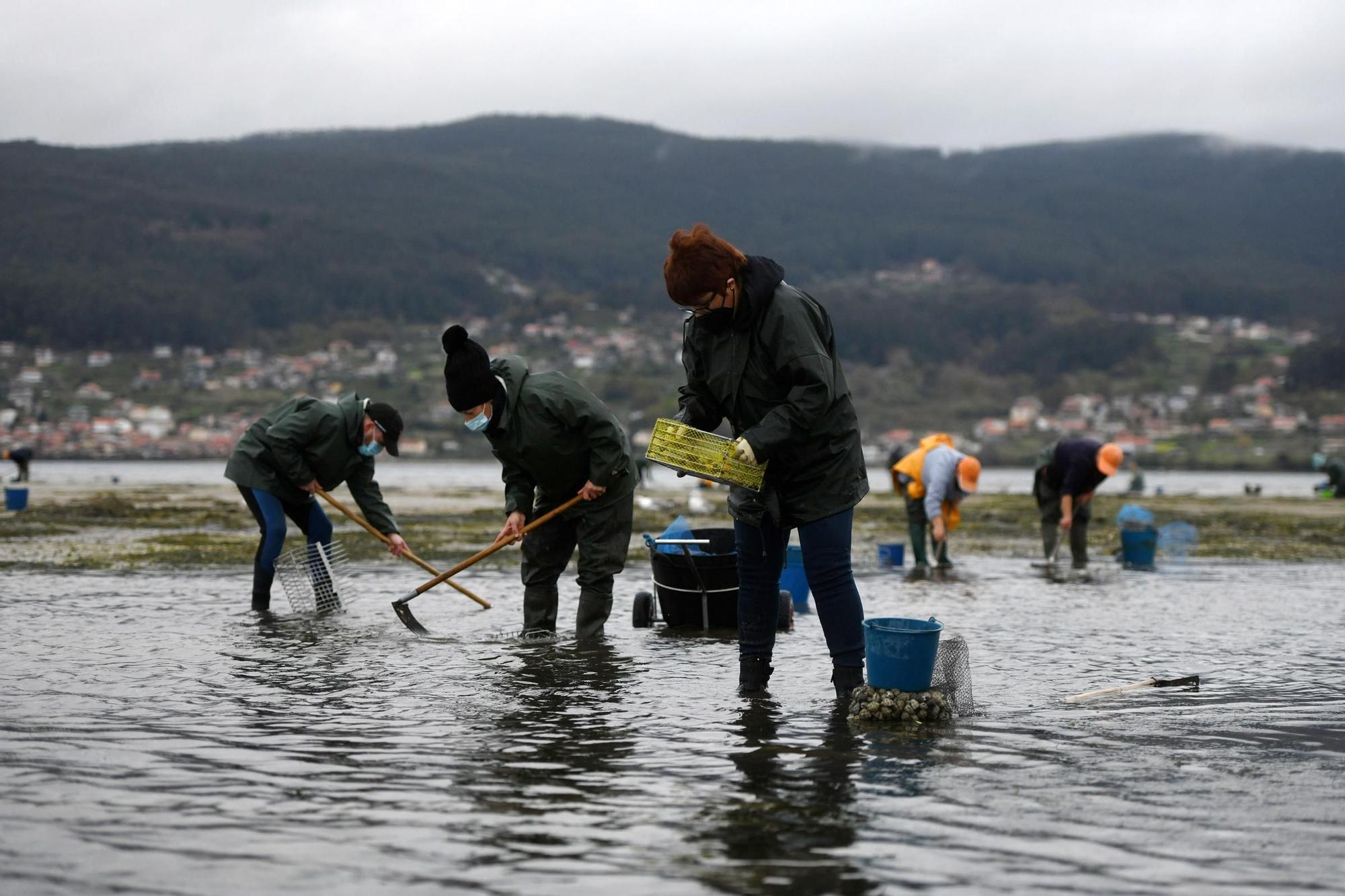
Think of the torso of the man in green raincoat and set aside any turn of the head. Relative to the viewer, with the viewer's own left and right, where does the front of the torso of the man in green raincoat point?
facing to the right of the viewer

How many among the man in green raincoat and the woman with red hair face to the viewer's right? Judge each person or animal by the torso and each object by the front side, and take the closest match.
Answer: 1

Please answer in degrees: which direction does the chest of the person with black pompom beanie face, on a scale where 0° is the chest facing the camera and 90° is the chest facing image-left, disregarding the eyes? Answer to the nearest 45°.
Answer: approximately 45°

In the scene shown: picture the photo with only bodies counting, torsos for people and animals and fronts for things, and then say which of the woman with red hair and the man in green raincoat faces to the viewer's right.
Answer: the man in green raincoat

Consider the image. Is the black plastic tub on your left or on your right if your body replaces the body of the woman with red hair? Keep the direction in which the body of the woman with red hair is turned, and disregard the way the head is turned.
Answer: on your right

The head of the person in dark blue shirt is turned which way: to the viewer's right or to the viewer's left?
to the viewer's right

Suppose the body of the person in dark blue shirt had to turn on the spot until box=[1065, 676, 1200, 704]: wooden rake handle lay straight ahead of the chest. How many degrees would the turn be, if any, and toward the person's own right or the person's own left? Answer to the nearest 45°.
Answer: approximately 45° to the person's own right

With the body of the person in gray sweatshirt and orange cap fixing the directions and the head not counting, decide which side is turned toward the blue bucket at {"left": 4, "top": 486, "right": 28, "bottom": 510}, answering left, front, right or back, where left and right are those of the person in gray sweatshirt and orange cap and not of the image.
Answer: back

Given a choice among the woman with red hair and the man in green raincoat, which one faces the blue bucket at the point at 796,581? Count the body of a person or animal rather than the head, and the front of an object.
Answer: the man in green raincoat

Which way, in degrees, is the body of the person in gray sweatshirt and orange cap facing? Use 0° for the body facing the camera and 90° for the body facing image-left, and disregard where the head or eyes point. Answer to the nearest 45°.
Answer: approximately 315°

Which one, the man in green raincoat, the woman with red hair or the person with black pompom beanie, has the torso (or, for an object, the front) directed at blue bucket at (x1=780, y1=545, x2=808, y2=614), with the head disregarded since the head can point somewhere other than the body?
the man in green raincoat

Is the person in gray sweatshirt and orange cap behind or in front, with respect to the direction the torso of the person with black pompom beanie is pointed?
behind
